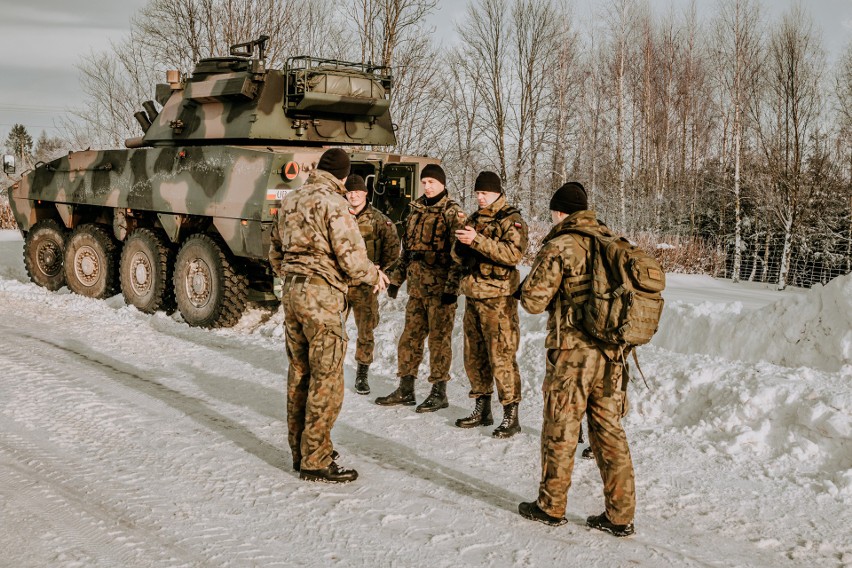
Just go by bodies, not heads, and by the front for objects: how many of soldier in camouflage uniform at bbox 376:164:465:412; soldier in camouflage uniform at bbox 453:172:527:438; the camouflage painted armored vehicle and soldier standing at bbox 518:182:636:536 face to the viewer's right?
0

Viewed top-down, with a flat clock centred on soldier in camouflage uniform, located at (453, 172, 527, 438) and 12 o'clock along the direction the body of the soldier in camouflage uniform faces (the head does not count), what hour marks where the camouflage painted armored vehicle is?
The camouflage painted armored vehicle is roughly at 3 o'clock from the soldier in camouflage uniform.

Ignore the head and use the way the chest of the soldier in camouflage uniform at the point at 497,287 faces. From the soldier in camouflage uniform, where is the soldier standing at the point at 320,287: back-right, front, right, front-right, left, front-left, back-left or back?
front

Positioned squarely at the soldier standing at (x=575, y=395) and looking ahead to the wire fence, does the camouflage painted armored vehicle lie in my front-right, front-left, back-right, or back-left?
front-left

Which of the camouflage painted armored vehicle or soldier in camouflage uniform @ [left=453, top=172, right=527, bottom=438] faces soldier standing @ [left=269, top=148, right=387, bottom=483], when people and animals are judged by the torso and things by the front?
the soldier in camouflage uniform

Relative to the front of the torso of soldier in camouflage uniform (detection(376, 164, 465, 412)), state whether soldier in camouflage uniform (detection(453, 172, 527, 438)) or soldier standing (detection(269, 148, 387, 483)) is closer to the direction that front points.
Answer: the soldier standing

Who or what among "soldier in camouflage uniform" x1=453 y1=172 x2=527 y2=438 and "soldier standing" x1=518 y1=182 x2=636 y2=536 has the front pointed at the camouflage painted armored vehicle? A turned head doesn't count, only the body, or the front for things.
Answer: the soldier standing

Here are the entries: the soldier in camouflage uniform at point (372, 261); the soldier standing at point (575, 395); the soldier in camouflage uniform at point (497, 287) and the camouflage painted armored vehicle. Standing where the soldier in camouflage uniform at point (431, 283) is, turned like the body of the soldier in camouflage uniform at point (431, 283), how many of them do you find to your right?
2

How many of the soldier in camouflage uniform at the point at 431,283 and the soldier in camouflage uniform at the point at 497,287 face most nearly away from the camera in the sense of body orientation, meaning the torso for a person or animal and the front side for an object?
0

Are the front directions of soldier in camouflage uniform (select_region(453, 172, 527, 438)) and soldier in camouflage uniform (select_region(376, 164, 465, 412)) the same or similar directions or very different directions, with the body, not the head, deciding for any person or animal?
same or similar directions

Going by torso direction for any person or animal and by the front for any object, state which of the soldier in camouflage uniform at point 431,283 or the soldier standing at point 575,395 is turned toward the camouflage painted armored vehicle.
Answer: the soldier standing

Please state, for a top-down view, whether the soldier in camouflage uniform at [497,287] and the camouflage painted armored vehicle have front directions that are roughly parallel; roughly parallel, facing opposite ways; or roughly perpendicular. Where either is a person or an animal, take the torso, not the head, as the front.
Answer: roughly perpendicular

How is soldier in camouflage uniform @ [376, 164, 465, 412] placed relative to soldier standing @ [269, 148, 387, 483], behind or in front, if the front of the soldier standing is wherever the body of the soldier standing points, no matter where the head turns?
in front

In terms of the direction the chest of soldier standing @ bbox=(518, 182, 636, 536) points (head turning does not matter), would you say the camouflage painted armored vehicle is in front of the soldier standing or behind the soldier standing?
in front

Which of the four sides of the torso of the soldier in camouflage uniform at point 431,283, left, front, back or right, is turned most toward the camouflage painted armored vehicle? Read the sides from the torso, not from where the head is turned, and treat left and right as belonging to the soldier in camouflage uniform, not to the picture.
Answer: right

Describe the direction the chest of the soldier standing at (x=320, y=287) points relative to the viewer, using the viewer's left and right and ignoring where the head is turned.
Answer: facing away from the viewer and to the right of the viewer

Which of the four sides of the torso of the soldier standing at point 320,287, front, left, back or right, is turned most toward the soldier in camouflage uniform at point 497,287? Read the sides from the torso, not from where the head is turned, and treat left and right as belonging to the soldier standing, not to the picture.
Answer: front

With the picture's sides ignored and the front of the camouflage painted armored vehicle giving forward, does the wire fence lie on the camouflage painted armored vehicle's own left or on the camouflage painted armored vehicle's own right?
on the camouflage painted armored vehicle's own right

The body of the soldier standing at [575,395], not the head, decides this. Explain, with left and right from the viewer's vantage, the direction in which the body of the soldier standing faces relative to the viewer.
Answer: facing away from the viewer and to the left of the viewer

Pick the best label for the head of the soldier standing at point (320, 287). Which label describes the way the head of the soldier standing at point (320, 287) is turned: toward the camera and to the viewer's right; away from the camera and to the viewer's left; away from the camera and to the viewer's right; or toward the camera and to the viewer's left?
away from the camera and to the viewer's right
